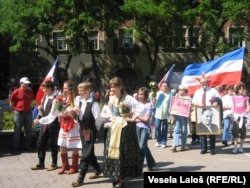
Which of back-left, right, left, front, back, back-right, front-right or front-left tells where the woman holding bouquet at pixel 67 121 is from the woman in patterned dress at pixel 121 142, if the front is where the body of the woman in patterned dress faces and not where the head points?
right

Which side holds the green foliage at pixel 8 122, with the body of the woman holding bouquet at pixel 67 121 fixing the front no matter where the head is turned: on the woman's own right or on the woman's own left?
on the woman's own right

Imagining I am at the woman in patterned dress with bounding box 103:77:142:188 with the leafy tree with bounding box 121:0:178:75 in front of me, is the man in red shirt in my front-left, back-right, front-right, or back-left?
front-left

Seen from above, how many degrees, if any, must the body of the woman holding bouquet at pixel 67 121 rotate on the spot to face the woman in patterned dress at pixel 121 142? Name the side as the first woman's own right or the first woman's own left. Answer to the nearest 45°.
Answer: approximately 90° to the first woman's own left

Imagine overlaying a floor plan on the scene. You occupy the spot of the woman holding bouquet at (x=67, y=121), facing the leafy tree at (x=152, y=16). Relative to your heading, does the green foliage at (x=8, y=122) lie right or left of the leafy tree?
left

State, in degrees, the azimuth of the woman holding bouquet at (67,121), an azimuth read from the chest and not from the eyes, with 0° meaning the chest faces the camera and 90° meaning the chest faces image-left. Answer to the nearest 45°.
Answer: approximately 45°

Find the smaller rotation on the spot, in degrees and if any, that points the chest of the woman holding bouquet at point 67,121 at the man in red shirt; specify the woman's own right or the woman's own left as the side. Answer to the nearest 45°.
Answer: approximately 135° to the woman's own right

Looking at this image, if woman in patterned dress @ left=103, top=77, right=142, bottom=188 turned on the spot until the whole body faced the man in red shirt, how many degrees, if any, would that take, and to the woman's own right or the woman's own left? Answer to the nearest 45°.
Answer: approximately 90° to the woman's own right

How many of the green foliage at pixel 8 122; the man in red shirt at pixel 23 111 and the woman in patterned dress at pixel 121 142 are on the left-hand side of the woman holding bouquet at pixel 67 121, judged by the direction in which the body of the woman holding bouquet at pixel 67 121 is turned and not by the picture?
1

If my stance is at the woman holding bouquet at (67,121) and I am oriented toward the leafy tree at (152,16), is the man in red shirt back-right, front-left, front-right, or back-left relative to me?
front-left

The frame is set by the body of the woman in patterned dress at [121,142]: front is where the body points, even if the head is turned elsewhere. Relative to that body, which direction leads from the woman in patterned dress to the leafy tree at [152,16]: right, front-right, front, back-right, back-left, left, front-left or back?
back-right

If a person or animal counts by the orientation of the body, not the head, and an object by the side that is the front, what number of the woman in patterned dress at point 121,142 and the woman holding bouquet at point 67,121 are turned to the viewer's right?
0

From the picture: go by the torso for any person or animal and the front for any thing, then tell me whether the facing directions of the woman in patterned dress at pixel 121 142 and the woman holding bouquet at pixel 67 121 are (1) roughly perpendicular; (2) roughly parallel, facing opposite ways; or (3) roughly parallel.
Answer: roughly parallel

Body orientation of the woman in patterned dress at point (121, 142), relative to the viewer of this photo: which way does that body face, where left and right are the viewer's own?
facing the viewer and to the left of the viewer
